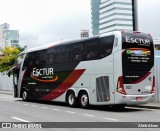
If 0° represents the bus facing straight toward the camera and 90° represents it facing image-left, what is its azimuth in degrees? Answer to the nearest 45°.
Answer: approximately 135°
